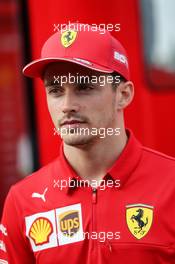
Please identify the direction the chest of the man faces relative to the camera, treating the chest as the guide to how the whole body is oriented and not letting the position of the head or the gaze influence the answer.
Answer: toward the camera
